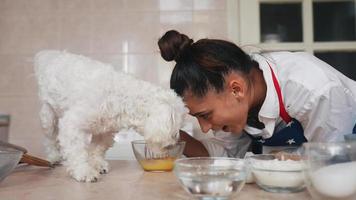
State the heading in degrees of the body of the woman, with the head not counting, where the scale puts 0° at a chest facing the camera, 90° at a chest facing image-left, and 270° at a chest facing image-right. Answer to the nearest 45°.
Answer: approximately 90°
